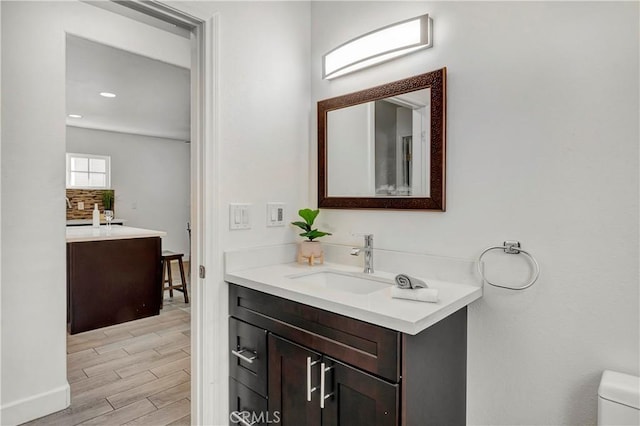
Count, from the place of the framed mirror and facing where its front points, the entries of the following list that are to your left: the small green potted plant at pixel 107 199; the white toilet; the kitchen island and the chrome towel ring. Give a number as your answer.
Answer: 2

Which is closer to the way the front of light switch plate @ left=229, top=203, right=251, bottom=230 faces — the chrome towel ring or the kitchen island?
the chrome towel ring

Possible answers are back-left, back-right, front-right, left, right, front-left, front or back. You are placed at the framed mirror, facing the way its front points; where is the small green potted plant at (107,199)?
right

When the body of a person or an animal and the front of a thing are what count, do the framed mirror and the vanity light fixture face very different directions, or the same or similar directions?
same or similar directions

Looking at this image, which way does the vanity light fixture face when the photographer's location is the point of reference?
facing the viewer and to the left of the viewer

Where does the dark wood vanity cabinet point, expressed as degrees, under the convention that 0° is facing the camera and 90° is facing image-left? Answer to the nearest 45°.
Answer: approximately 45°

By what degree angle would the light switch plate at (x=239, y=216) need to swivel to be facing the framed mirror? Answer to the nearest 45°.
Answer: approximately 45° to its left
